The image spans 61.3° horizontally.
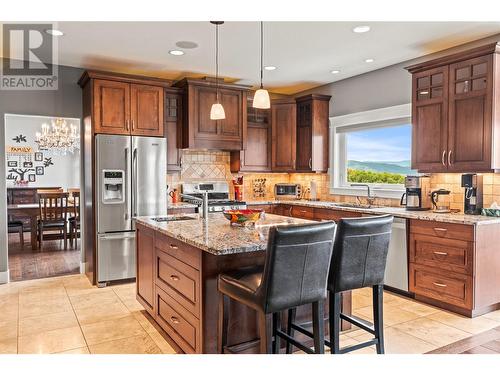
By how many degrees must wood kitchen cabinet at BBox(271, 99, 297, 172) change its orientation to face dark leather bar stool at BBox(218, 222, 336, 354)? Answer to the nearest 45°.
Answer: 0° — it already faces it

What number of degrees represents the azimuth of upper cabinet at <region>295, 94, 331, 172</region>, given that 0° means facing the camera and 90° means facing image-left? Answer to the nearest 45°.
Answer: approximately 45°

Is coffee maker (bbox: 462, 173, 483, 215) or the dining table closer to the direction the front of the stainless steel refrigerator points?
the coffee maker

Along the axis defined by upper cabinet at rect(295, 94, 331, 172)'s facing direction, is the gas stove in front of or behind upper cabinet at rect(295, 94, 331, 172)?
in front

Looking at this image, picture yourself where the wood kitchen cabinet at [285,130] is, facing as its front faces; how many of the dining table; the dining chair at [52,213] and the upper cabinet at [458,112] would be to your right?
2

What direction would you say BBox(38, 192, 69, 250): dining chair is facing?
away from the camera

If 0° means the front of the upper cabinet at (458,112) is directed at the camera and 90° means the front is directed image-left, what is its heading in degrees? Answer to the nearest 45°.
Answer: approximately 45°

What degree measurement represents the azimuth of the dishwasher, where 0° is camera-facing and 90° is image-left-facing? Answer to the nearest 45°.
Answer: approximately 45°

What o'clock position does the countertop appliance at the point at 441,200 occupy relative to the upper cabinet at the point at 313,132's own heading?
The countertop appliance is roughly at 9 o'clock from the upper cabinet.

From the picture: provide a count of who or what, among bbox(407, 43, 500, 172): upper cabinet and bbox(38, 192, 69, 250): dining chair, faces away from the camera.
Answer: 1

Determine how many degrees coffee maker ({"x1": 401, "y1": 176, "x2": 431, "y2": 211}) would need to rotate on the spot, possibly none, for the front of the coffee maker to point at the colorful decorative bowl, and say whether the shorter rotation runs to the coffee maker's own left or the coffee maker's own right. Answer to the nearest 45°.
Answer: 0° — it already faces it
